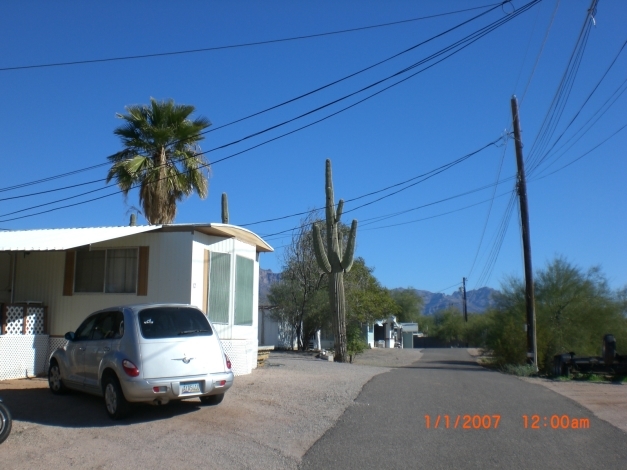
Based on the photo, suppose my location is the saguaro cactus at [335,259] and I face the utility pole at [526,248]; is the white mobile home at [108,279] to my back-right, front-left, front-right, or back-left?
back-right

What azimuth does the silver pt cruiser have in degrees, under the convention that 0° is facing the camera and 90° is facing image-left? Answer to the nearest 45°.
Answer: approximately 135°

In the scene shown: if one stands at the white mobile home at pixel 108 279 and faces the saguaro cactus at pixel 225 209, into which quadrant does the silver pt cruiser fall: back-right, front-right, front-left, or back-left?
back-right

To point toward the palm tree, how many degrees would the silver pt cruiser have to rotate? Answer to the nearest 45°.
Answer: approximately 45° to its right

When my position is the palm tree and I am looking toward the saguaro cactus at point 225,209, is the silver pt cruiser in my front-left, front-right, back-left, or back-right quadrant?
back-right

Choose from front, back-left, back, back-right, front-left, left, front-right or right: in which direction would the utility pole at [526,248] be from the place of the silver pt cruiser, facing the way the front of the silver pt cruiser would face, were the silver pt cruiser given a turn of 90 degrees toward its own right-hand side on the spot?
front

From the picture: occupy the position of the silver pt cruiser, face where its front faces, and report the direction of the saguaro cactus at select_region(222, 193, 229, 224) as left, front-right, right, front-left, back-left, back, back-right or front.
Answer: front-right

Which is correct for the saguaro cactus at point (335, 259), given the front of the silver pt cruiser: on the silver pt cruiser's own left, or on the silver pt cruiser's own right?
on the silver pt cruiser's own right
